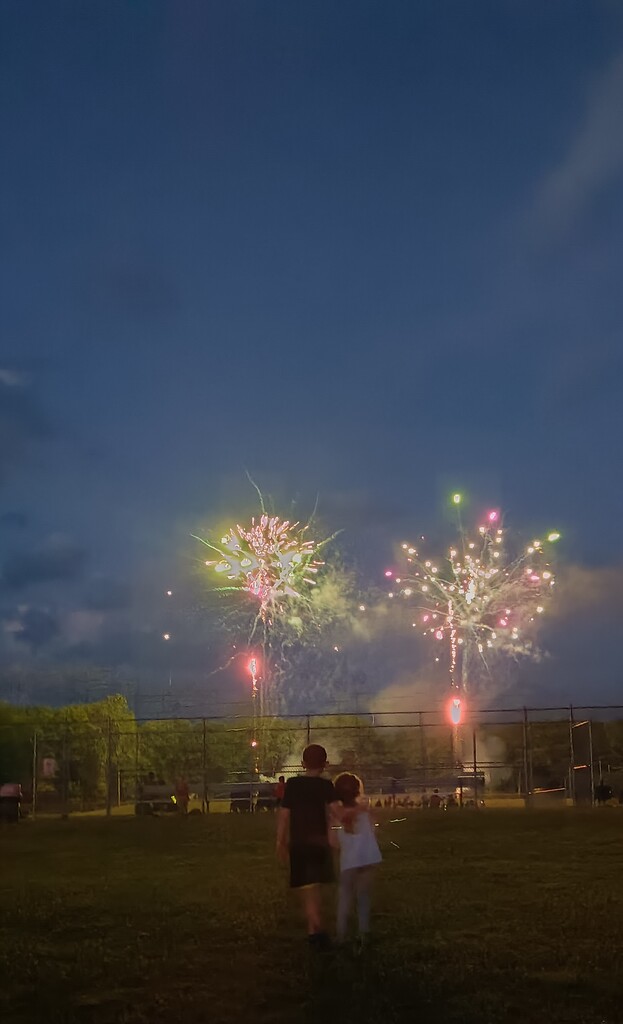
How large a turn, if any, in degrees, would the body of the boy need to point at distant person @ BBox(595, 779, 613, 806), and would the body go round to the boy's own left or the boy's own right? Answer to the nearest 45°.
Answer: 0° — they already face them

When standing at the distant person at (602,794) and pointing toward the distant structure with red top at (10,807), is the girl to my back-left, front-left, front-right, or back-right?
front-left

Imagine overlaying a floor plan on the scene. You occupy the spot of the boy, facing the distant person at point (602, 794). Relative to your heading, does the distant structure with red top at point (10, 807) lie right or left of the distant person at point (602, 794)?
left

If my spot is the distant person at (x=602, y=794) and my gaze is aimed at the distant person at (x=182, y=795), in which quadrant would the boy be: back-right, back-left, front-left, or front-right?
front-left

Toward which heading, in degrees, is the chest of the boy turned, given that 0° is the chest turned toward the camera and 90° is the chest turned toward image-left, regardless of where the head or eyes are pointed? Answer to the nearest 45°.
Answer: approximately 180°

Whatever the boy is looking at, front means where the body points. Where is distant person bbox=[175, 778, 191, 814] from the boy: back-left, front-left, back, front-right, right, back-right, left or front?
front

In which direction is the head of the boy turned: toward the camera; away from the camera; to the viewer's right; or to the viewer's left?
away from the camera
